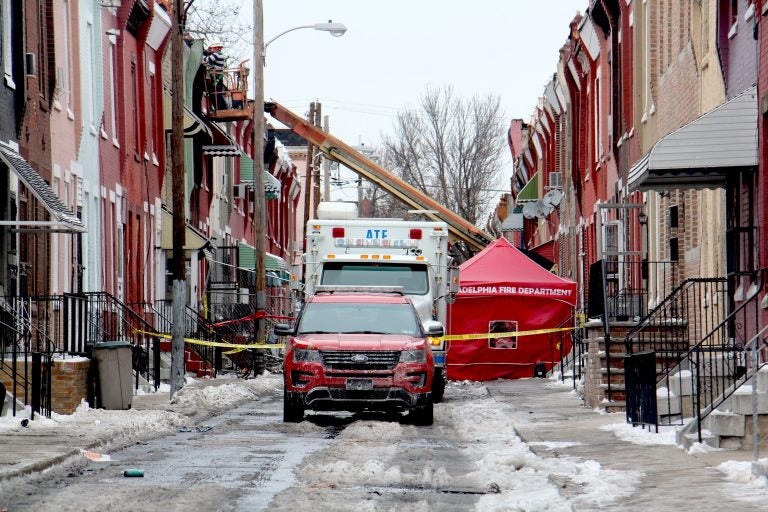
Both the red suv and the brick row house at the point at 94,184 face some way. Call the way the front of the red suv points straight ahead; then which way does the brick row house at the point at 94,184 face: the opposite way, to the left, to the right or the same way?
to the left

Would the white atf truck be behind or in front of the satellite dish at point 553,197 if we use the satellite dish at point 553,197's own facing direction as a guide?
in front

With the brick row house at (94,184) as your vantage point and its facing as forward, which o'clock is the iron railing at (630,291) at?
The iron railing is roughly at 1 o'clock from the brick row house.

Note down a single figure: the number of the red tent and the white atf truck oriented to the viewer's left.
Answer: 0

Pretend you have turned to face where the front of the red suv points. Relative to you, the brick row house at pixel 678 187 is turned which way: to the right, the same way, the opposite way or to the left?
to the right

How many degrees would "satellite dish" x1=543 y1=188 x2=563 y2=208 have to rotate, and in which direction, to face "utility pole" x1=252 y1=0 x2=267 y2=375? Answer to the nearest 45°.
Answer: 0° — it already faces it

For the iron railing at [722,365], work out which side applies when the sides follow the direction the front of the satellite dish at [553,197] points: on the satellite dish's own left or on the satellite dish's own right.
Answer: on the satellite dish's own left

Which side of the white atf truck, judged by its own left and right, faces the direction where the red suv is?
front

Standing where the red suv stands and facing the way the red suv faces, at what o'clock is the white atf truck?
The white atf truck is roughly at 6 o'clock from the red suv.

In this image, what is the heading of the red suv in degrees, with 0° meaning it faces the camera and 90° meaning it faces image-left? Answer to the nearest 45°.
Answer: approximately 0°

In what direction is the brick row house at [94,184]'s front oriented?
to the viewer's right

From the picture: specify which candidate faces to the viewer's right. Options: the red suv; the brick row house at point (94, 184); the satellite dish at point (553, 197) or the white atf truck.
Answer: the brick row house
